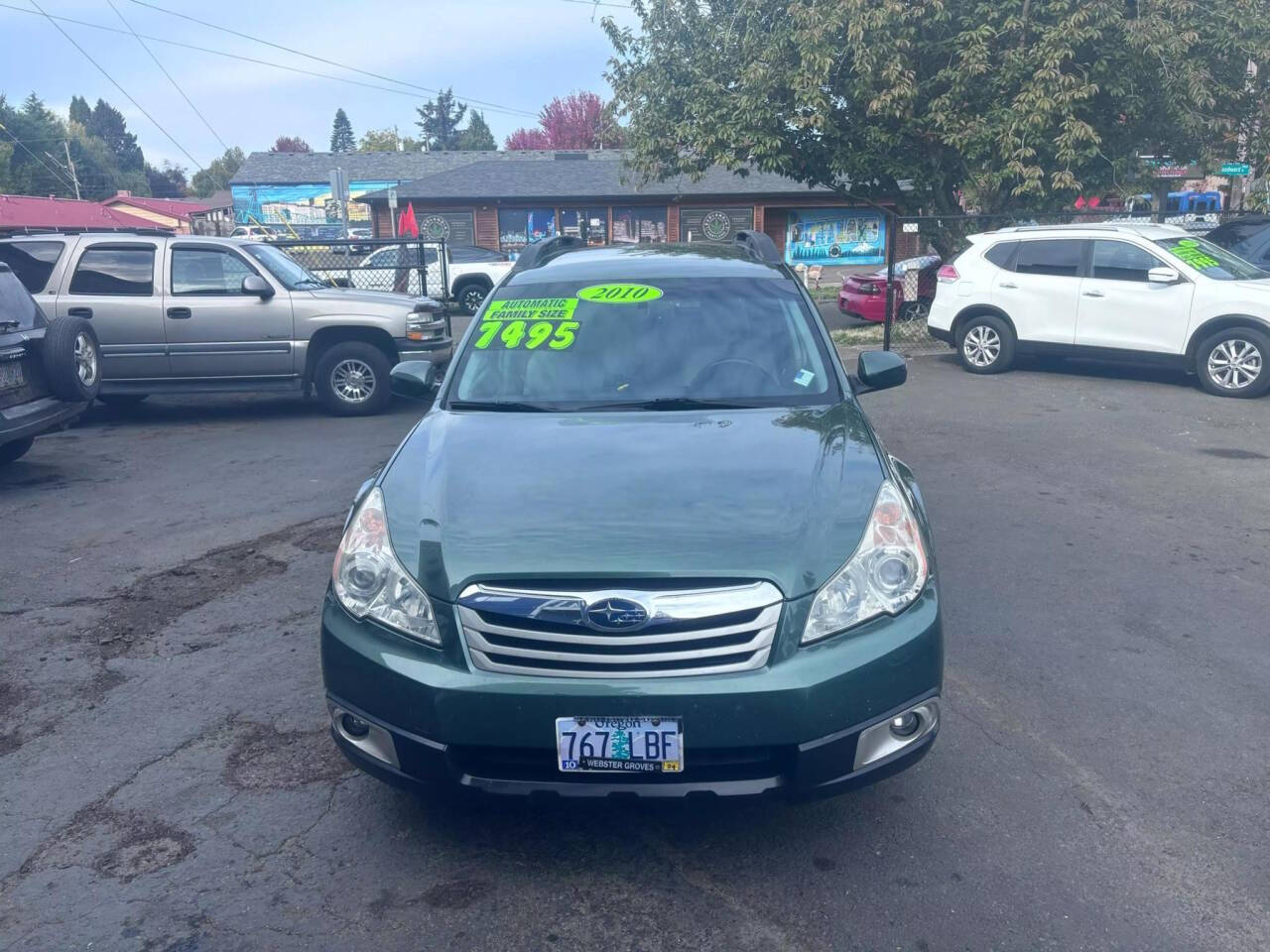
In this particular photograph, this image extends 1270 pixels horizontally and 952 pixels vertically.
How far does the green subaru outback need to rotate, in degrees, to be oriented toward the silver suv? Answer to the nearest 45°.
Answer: approximately 135° to its right

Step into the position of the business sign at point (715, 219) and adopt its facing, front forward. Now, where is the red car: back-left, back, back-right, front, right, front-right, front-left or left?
front

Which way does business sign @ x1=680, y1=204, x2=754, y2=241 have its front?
toward the camera

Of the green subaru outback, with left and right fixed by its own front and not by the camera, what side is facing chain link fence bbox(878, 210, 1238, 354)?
back

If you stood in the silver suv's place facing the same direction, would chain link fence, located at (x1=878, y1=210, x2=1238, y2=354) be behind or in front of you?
in front

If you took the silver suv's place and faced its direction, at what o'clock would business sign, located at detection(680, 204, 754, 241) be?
The business sign is roughly at 10 o'clock from the silver suv.

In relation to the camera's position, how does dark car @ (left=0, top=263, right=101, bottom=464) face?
facing away from the viewer and to the left of the viewer

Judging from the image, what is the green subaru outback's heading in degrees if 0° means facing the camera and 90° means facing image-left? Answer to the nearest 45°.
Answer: approximately 0°

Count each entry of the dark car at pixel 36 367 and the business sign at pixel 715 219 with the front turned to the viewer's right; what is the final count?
0

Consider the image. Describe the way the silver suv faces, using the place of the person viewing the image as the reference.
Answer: facing to the right of the viewer

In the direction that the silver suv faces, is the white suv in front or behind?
in front
